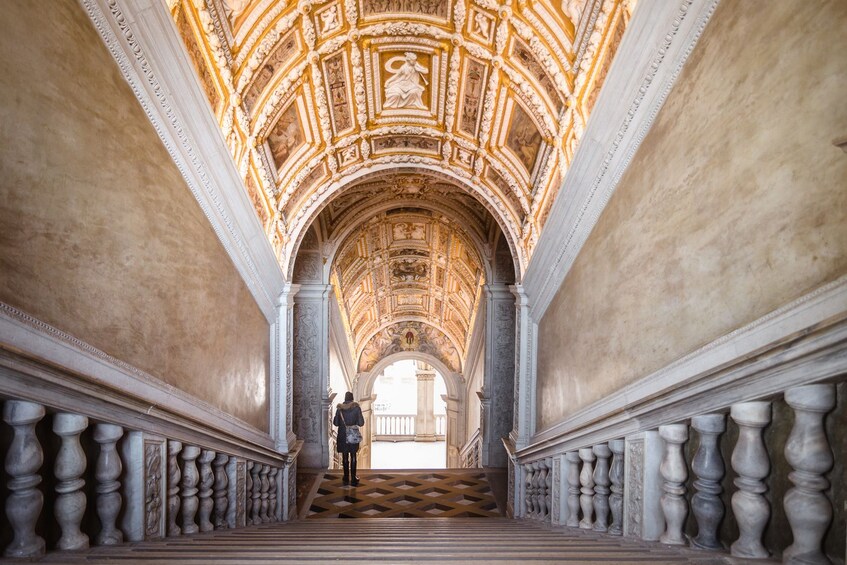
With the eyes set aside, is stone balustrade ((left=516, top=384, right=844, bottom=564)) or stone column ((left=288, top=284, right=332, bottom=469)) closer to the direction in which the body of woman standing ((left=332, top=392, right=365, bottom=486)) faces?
the stone column

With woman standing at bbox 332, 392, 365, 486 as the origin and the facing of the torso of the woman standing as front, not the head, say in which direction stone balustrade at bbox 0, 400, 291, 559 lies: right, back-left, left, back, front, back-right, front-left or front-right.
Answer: back

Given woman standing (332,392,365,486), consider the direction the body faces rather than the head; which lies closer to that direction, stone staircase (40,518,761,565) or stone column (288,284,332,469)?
the stone column

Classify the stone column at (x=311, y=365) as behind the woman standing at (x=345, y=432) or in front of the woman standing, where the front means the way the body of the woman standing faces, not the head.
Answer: in front

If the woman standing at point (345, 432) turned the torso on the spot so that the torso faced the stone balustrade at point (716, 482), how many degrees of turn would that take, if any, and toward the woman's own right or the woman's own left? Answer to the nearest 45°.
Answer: approximately 180°

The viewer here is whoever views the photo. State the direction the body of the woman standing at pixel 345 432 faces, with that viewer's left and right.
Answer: facing away from the viewer

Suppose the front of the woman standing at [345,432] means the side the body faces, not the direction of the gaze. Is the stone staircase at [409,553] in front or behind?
behind
